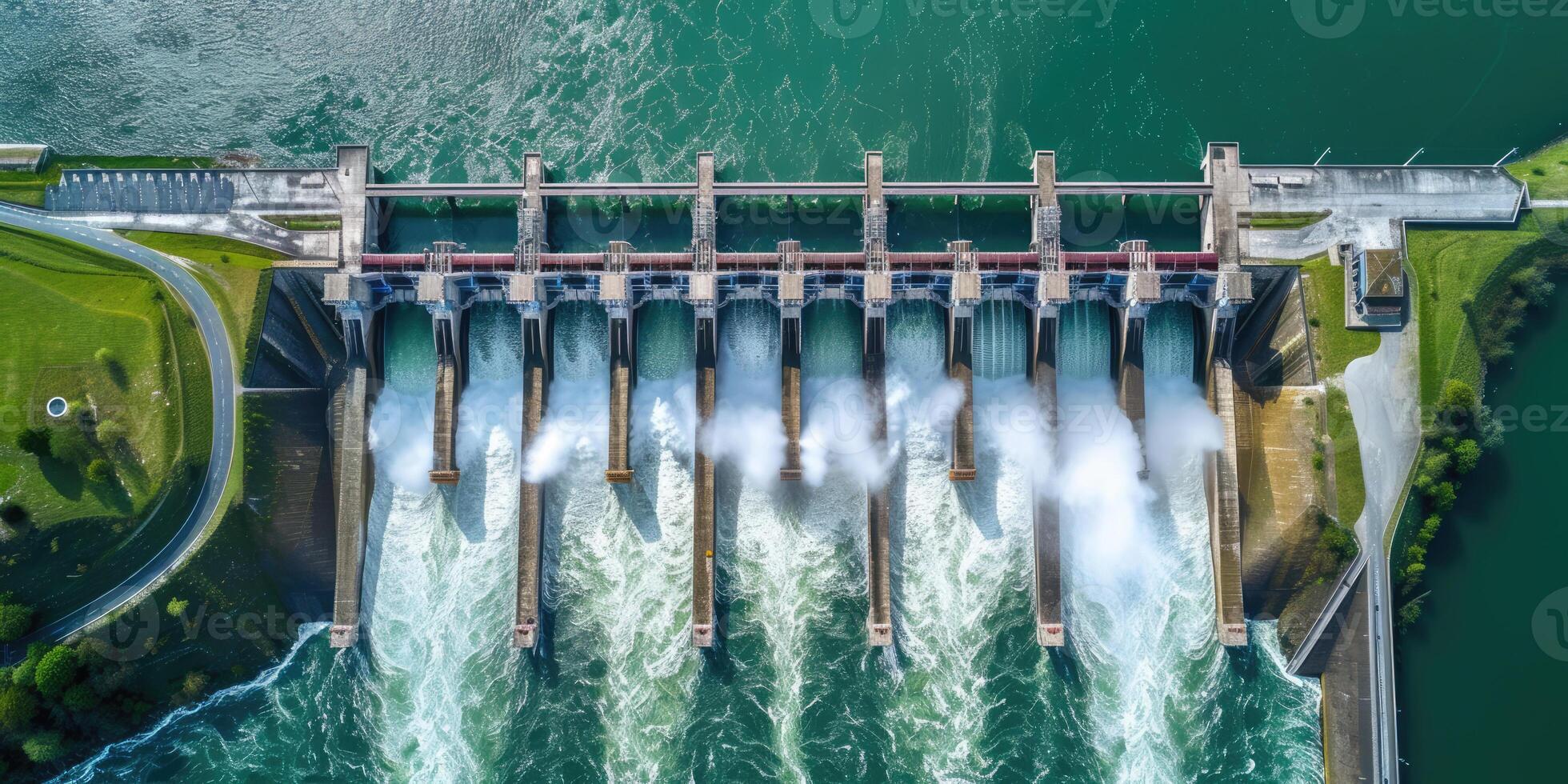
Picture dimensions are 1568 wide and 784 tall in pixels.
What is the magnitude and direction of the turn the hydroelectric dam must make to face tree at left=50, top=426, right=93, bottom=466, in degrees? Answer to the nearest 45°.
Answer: approximately 90° to its right

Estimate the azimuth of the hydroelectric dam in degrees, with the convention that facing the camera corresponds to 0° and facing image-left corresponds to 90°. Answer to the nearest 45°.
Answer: approximately 0°

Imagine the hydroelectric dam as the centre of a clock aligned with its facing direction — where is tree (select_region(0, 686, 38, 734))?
The tree is roughly at 3 o'clock from the hydroelectric dam.

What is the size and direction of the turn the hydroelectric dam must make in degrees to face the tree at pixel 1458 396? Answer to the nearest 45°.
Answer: approximately 90° to its left

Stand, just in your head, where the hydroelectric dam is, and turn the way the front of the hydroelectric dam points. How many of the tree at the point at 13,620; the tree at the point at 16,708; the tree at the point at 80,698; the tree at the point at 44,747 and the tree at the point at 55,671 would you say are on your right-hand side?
5

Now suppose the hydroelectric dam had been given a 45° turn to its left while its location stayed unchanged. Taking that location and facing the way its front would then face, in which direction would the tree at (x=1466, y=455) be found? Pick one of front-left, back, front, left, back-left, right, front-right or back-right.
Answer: front-left

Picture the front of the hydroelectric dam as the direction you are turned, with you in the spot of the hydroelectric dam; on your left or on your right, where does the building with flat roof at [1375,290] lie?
on your left

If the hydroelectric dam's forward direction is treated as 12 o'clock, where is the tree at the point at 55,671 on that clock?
The tree is roughly at 3 o'clock from the hydroelectric dam.

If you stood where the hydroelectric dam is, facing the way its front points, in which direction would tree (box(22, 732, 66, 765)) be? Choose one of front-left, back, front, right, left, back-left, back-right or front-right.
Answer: right

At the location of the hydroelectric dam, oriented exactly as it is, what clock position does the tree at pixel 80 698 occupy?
The tree is roughly at 3 o'clock from the hydroelectric dam.

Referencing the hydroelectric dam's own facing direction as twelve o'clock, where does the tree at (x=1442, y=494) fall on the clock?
The tree is roughly at 9 o'clock from the hydroelectric dam.
